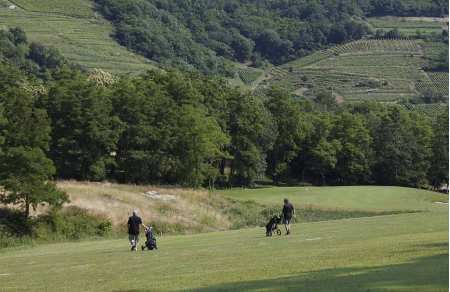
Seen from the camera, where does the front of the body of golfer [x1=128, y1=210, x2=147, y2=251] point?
away from the camera

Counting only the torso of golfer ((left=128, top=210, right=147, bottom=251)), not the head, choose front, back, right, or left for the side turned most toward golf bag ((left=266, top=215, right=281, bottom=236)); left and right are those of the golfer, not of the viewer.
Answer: right
